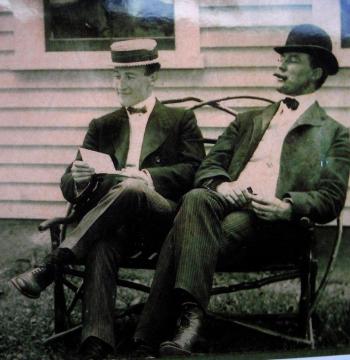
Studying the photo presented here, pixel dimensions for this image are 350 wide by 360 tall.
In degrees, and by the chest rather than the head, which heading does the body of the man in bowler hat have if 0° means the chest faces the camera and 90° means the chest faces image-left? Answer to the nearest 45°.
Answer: approximately 45°

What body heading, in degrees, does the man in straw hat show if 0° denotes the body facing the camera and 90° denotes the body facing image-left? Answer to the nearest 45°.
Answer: approximately 45°

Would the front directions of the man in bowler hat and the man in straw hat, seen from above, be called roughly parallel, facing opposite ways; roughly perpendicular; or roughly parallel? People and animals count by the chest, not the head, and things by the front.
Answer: roughly parallel

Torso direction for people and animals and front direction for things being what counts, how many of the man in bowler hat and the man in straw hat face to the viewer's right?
0
